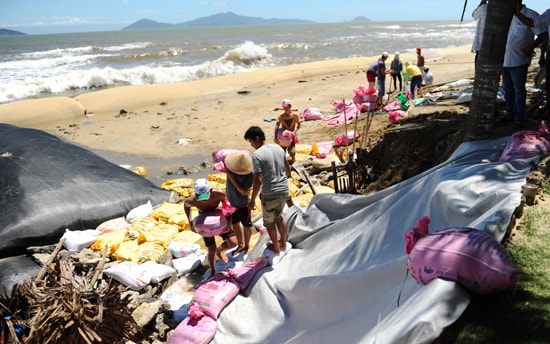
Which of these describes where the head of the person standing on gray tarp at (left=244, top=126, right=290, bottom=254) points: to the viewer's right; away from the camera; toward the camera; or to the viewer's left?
to the viewer's left

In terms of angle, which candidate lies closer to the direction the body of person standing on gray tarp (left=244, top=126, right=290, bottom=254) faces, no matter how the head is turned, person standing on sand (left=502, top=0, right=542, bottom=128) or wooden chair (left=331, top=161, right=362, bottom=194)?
the wooden chair

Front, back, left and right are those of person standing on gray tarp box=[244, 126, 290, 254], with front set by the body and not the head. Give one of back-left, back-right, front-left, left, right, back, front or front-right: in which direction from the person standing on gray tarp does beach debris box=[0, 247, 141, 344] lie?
left

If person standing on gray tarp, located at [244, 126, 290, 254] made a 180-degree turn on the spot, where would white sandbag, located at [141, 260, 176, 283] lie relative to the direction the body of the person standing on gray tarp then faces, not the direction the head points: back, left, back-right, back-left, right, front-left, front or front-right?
back-right

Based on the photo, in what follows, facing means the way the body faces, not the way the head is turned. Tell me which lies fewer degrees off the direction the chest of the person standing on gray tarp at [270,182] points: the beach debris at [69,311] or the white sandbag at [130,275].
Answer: the white sandbag

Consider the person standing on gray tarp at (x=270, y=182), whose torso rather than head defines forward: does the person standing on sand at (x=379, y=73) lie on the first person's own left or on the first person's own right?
on the first person's own right

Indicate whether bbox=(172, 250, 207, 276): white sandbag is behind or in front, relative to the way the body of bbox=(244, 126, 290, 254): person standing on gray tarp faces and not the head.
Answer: in front

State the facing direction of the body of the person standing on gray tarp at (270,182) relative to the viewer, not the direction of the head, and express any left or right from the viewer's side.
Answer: facing away from the viewer and to the left of the viewer

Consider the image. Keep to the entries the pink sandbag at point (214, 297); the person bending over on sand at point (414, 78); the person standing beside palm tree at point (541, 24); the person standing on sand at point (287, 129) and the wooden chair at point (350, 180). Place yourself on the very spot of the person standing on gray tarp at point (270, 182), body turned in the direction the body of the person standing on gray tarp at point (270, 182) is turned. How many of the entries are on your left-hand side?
1

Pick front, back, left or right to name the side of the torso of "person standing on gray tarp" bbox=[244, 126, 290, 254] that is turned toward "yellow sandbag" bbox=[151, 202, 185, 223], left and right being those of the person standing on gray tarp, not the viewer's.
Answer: front

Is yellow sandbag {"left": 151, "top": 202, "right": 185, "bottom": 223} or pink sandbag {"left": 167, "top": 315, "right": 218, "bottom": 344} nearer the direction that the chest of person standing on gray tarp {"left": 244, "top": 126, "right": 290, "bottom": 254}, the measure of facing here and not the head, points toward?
the yellow sandbag

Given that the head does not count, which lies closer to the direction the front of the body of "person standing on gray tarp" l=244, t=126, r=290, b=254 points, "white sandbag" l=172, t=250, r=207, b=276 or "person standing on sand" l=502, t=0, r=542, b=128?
the white sandbag

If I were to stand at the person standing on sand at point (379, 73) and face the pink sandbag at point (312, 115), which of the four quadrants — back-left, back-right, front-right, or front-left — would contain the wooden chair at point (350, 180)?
front-left

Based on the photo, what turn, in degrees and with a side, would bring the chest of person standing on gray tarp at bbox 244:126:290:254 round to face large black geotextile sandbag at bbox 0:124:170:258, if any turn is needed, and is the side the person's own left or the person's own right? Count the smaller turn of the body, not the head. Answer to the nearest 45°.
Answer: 0° — they already face it

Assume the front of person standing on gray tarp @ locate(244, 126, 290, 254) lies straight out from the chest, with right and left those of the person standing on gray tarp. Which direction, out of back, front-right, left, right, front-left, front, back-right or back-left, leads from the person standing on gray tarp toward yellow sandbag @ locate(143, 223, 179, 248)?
front

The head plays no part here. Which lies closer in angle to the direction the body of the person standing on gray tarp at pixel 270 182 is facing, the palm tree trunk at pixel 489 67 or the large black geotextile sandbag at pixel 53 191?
the large black geotextile sandbag

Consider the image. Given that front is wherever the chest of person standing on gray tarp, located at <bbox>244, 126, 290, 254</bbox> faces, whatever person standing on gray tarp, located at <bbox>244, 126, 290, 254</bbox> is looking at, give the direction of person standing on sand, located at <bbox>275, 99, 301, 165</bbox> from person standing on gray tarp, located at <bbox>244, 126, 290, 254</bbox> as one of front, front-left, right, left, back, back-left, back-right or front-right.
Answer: front-right
